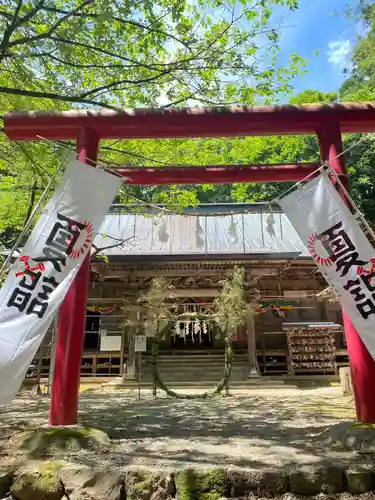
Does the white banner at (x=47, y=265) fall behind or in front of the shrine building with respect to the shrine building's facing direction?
in front

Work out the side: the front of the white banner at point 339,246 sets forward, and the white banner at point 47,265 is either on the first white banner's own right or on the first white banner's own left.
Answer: on the first white banner's own right

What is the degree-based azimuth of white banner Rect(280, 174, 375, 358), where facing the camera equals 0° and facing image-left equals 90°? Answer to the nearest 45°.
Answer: approximately 0°

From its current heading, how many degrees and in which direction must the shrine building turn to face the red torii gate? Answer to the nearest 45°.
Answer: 0° — it already faces it

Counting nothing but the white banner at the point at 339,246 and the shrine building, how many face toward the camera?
2

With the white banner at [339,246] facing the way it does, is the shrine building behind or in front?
behind

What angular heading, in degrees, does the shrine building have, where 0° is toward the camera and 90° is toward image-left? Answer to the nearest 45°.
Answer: approximately 0°
